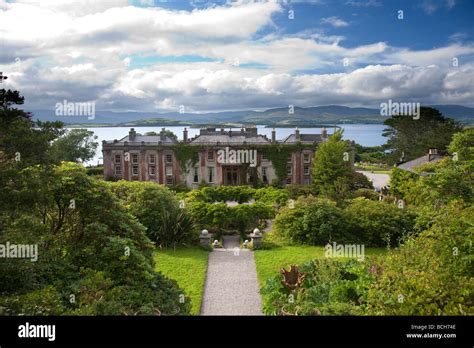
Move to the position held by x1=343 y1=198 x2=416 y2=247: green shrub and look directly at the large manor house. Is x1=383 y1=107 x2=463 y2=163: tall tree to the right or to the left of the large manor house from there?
right

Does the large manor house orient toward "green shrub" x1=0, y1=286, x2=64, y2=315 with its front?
yes

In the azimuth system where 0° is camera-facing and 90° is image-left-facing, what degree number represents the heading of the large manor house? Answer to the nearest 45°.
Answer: approximately 0°

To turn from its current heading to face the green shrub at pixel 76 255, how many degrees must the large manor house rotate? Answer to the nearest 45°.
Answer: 0° — it already faces it

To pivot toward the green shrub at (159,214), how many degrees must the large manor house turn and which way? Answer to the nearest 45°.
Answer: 0° — it already faces it

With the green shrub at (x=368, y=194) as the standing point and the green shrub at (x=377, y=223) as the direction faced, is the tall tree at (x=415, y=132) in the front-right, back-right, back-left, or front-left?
back-left

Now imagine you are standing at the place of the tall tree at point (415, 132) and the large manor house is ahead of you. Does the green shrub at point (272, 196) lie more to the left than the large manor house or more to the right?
left

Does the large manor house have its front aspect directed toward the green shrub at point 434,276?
yes
